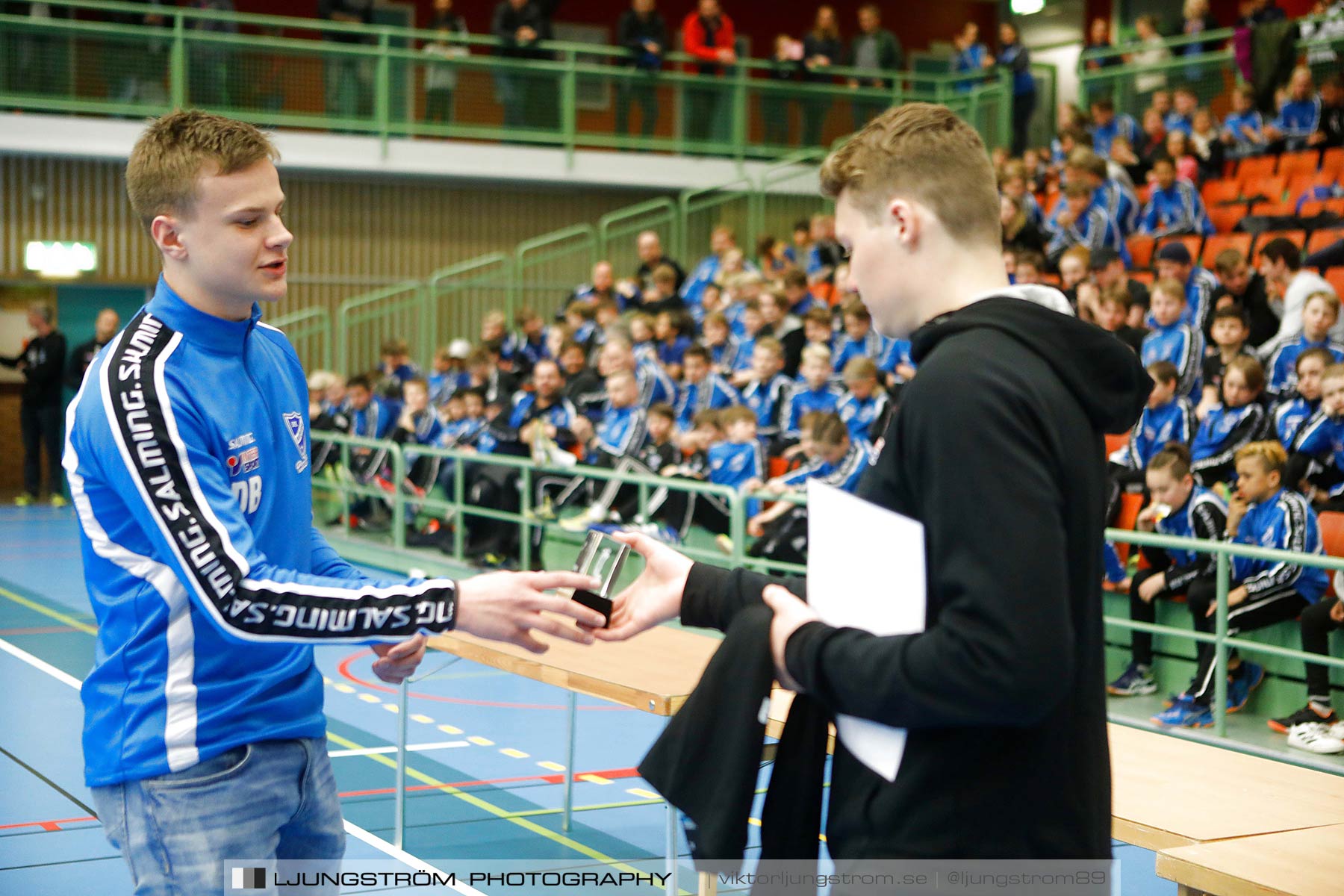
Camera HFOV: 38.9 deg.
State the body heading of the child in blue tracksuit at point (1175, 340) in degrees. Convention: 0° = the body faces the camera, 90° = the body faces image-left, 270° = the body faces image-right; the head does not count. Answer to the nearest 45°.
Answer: approximately 45°

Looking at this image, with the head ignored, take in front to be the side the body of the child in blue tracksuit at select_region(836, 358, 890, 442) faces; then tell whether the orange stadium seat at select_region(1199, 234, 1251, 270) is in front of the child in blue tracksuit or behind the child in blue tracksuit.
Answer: behind

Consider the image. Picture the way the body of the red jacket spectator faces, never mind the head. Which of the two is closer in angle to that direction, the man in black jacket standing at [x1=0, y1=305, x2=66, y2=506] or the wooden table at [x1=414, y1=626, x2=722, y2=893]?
the wooden table

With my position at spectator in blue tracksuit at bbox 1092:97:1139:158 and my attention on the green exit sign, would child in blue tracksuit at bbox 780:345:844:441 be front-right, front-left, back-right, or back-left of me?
front-left

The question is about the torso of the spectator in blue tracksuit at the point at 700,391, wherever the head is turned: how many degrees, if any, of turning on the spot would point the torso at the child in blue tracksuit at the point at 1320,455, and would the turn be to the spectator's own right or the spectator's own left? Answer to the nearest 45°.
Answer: approximately 90° to the spectator's own left

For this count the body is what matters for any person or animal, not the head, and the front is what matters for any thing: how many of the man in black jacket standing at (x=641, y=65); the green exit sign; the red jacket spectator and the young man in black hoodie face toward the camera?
3

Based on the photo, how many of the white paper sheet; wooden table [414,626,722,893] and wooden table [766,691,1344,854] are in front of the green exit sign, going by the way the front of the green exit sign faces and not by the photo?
3

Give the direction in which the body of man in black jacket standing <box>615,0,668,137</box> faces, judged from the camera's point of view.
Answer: toward the camera

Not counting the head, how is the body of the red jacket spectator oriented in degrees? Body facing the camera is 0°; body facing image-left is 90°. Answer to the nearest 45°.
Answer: approximately 0°

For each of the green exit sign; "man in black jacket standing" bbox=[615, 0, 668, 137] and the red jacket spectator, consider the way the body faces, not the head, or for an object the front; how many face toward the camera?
3

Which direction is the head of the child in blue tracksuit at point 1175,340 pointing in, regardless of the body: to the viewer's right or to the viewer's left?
to the viewer's left

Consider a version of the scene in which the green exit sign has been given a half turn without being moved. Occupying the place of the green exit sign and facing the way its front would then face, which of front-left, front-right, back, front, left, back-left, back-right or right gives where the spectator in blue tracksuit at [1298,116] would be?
back-right

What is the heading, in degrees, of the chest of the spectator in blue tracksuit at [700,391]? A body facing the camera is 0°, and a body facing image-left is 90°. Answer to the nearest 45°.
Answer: approximately 45°

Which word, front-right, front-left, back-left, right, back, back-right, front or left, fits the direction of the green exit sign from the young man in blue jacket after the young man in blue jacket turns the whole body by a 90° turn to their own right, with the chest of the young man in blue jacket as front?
back-right

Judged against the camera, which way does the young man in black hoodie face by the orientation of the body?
to the viewer's left

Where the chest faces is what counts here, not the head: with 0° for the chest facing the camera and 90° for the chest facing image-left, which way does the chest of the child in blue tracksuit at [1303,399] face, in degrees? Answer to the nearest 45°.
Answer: approximately 45°
